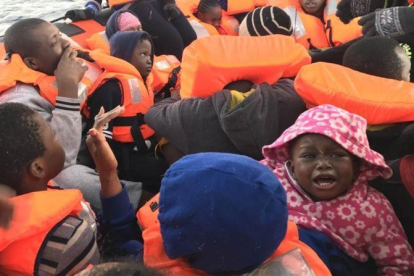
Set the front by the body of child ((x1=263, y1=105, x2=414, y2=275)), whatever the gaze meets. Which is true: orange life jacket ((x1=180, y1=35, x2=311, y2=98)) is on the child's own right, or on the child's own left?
on the child's own right

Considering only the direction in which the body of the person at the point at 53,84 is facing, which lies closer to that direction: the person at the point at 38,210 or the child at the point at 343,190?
the child

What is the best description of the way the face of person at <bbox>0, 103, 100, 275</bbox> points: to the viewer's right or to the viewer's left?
to the viewer's right

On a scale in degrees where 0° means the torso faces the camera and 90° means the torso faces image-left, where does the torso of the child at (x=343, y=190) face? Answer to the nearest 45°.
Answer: approximately 0°

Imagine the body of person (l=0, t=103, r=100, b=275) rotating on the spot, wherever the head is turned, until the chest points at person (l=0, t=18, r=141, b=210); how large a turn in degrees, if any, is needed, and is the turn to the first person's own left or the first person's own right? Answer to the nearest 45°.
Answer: approximately 45° to the first person's own left

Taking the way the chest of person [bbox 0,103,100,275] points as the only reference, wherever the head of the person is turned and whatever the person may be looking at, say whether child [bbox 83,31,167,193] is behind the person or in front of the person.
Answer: in front

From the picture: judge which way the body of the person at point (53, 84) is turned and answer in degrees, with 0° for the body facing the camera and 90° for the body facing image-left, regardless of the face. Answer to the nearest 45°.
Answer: approximately 270°

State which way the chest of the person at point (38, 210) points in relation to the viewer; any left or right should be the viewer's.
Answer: facing away from the viewer and to the right of the viewer

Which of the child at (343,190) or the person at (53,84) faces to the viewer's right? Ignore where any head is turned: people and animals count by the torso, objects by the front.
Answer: the person
